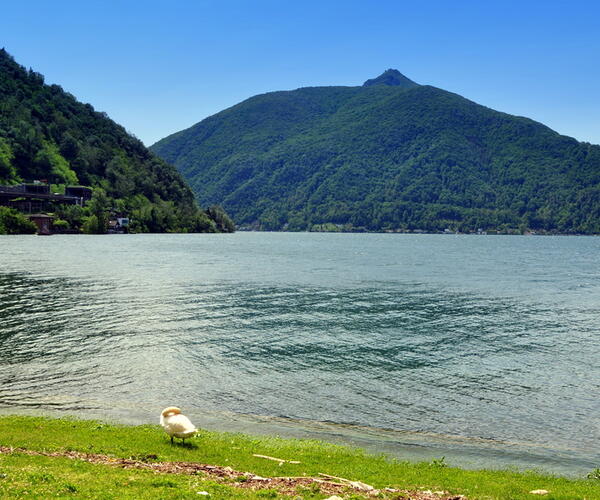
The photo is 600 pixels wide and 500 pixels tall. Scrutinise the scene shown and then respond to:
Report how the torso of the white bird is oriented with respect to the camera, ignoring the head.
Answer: to the viewer's left
